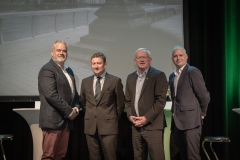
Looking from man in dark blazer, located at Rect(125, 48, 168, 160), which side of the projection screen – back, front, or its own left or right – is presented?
front

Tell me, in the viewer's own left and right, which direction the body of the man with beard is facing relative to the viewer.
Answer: facing the viewer and to the right of the viewer

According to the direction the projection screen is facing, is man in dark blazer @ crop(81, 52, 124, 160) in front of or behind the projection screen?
in front

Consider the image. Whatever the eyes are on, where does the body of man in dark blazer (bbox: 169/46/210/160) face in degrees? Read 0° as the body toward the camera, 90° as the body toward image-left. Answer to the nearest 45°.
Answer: approximately 45°

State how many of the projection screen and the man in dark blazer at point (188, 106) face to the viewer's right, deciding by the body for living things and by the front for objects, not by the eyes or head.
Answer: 0

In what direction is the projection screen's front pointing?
toward the camera

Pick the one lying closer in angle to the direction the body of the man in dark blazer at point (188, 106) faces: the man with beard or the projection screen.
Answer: the man with beard

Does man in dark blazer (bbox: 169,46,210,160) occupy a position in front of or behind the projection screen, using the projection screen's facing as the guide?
in front

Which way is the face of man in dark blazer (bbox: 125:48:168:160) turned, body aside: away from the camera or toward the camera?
toward the camera

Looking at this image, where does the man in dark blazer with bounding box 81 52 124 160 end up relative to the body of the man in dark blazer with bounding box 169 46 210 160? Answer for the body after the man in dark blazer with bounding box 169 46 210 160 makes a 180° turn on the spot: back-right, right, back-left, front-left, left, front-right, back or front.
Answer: back-left

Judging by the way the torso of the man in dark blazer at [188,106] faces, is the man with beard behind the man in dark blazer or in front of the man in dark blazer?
in front

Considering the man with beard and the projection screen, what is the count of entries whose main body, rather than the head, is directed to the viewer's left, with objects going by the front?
0

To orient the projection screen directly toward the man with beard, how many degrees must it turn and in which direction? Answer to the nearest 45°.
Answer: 0° — it already faces them
